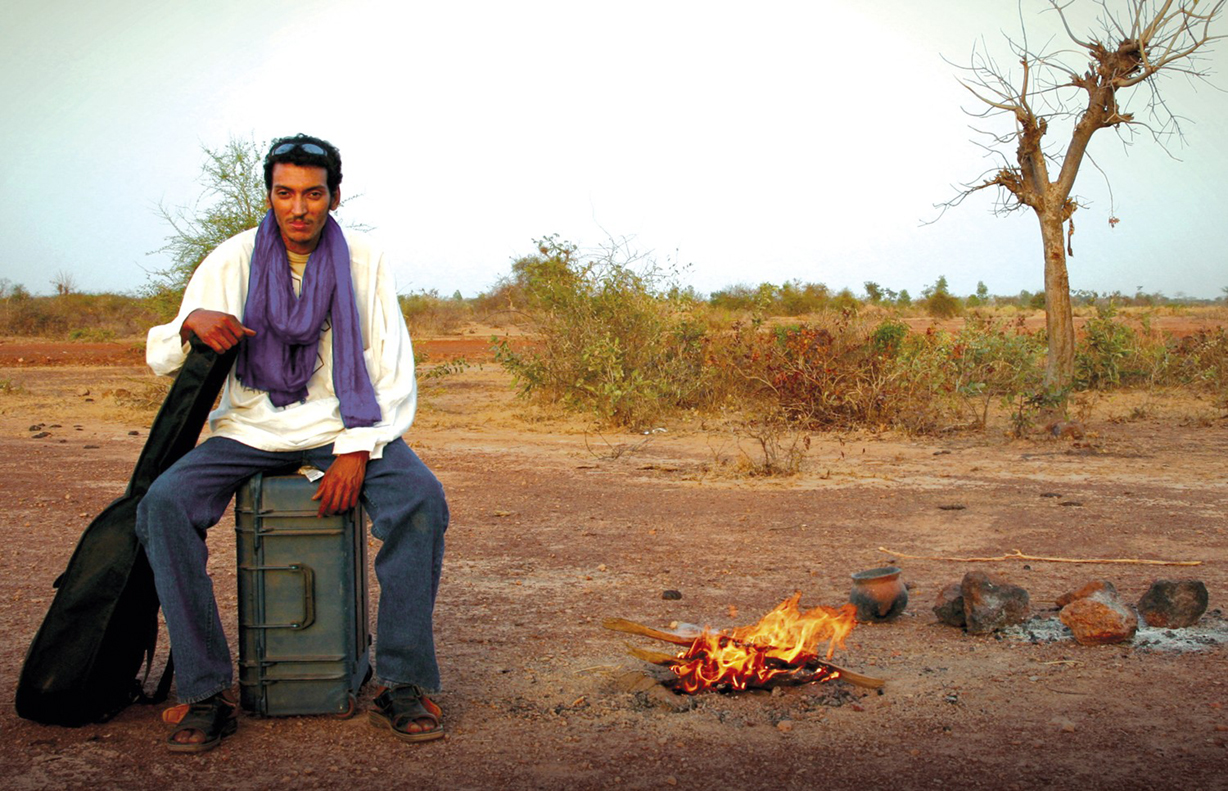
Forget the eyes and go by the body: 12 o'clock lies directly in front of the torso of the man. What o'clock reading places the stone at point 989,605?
The stone is roughly at 9 o'clock from the man.

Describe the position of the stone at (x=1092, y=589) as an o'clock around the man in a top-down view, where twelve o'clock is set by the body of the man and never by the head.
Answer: The stone is roughly at 9 o'clock from the man.

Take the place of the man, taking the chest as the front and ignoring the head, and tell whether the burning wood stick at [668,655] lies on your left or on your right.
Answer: on your left

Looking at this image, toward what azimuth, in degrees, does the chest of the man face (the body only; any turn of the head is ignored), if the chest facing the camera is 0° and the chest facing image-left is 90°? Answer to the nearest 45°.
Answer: approximately 0°

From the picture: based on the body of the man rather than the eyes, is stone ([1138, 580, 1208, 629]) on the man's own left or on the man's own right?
on the man's own left

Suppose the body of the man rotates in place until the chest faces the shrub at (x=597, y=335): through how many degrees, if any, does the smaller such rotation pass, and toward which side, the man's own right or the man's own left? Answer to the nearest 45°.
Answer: approximately 180°

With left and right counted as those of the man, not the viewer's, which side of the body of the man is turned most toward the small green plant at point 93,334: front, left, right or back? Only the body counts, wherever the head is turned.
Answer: back

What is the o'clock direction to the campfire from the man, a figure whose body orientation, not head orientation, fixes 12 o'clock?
The campfire is roughly at 9 o'clock from the man.

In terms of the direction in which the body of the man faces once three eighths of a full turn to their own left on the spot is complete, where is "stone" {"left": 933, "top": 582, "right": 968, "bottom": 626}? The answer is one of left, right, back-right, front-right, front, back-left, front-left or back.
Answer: front-right

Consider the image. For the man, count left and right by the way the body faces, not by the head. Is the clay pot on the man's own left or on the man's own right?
on the man's own left
